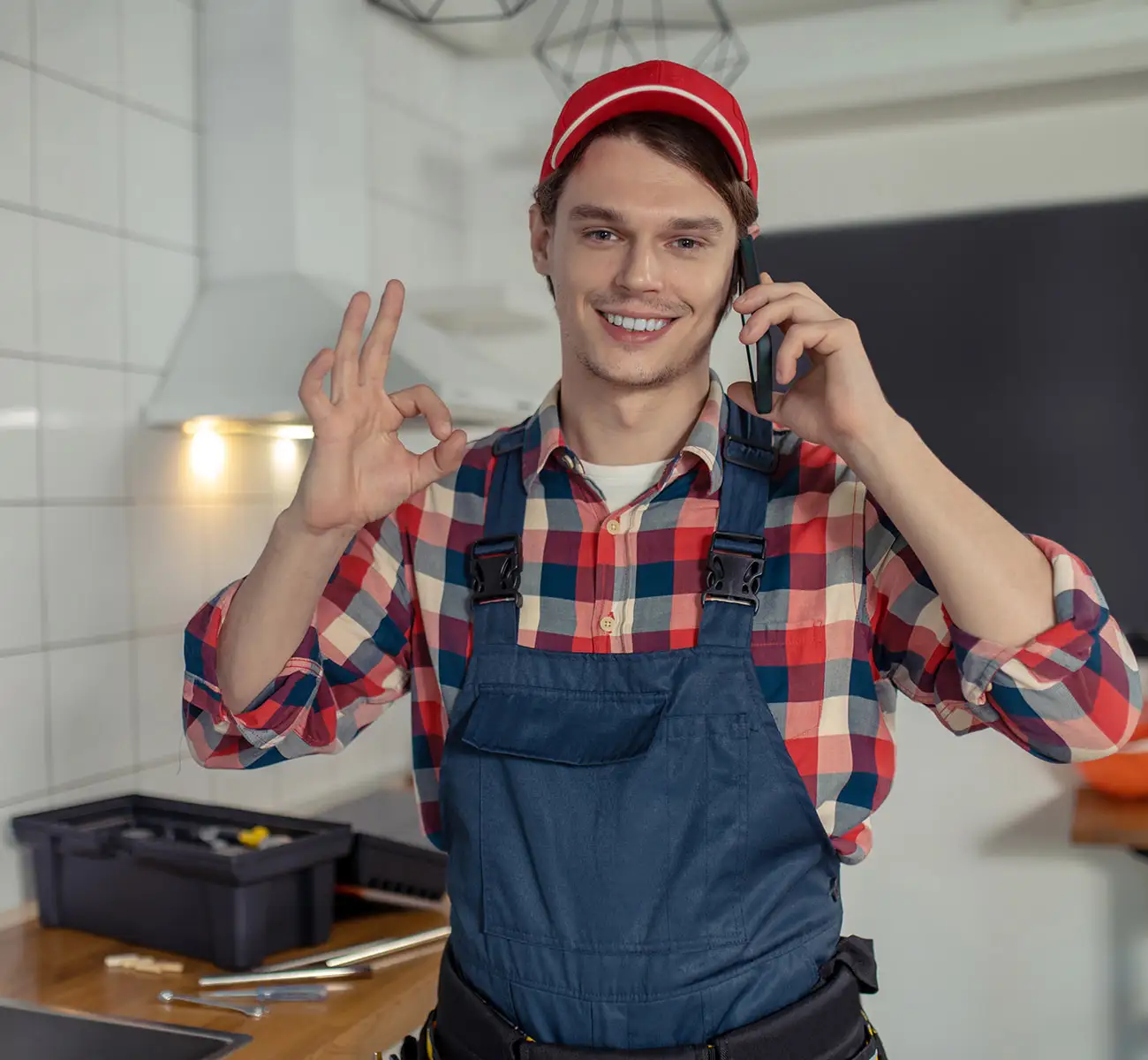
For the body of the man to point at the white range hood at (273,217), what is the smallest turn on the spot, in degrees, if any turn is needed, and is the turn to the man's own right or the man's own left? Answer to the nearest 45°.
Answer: approximately 135° to the man's own right

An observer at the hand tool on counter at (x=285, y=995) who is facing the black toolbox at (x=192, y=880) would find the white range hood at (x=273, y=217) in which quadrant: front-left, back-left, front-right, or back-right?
front-right

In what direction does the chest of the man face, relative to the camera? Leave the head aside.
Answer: toward the camera

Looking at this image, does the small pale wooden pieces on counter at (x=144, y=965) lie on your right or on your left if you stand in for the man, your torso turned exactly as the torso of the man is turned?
on your right
